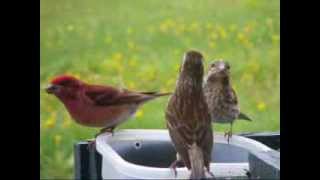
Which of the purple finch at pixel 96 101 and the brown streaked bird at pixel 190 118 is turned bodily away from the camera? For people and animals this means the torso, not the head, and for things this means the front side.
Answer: the brown streaked bird

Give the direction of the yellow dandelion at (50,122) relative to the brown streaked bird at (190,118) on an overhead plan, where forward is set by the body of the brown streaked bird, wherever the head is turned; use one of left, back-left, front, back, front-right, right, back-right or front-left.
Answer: left

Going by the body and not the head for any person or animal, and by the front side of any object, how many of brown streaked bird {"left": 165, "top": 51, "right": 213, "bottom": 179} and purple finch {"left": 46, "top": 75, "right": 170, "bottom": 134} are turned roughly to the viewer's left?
1

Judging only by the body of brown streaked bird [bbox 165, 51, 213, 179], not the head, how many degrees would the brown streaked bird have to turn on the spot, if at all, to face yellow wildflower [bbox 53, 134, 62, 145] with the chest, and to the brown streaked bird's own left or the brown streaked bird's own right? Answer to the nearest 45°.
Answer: approximately 90° to the brown streaked bird's own left

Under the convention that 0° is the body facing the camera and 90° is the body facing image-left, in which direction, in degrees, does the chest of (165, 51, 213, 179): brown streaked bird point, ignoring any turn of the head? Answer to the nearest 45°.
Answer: approximately 180°

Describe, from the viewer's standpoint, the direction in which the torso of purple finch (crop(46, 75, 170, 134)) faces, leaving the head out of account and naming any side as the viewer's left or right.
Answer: facing to the left of the viewer

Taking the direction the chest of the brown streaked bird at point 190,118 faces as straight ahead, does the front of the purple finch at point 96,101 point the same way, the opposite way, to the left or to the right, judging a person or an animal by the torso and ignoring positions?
to the left
